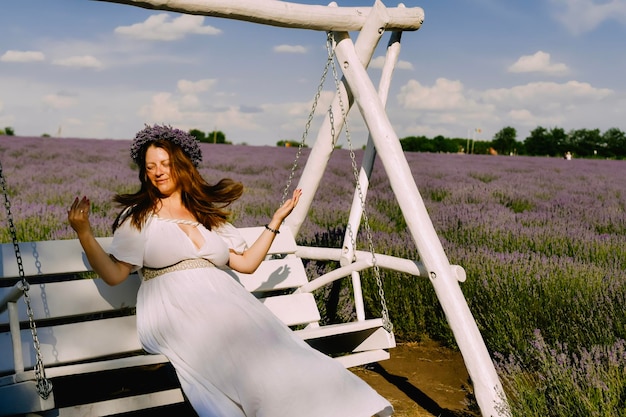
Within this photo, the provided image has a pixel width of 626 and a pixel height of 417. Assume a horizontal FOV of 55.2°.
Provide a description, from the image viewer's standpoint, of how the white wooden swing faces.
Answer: facing the viewer and to the right of the viewer
